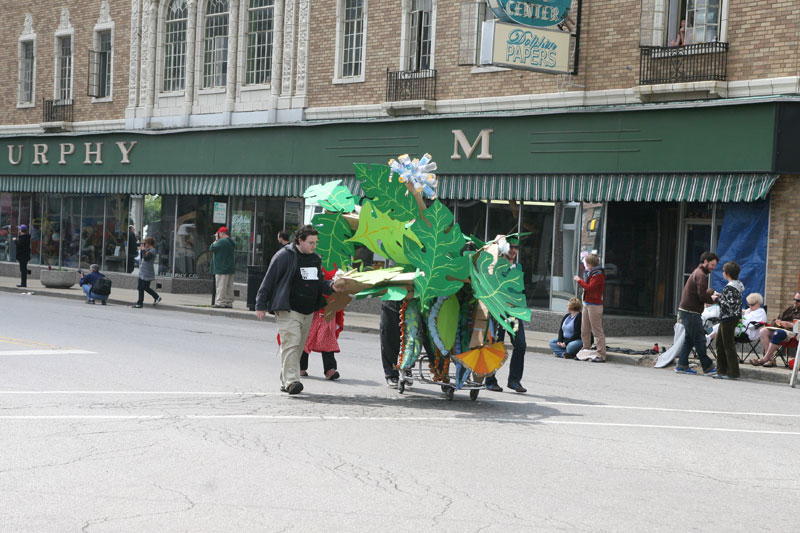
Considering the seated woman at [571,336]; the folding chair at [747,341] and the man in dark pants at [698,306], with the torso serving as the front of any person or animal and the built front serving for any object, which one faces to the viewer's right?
the man in dark pants

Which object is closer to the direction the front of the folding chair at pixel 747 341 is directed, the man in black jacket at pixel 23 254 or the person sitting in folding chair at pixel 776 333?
the man in black jacket

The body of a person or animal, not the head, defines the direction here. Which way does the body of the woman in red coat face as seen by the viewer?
to the viewer's left

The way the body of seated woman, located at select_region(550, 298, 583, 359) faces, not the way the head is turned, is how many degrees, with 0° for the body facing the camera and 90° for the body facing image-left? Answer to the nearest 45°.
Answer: approximately 45°

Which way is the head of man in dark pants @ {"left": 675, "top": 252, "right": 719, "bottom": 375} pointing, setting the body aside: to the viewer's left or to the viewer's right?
to the viewer's right

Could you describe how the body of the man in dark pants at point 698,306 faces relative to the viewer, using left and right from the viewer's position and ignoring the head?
facing to the right of the viewer

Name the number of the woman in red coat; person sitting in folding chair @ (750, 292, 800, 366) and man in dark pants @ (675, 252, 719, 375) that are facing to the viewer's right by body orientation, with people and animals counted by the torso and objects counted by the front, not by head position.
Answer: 1

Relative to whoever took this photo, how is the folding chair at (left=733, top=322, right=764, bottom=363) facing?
facing to the left of the viewer

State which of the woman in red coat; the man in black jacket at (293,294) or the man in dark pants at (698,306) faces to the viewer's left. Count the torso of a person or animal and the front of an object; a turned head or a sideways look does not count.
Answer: the woman in red coat

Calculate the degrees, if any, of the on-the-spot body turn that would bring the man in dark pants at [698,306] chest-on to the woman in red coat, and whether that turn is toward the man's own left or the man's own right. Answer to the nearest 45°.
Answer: approximately 135° to the man's own left

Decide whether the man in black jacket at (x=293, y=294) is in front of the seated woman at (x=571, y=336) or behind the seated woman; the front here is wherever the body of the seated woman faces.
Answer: in front
